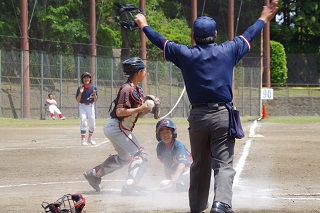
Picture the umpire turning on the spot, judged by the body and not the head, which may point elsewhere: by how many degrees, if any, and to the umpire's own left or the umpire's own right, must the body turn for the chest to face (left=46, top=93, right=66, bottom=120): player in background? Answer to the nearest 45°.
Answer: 0° — they already face them

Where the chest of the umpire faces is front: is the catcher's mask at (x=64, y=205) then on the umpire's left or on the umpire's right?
on the umpire's left

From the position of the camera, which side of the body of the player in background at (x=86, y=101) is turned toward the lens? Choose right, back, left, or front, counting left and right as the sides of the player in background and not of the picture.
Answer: front

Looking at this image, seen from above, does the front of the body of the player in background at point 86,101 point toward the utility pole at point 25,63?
no

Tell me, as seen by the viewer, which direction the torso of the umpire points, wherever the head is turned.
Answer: away from the camera

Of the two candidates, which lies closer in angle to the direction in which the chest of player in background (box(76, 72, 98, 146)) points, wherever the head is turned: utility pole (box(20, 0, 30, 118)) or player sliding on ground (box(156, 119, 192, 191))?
the player sliding on ground

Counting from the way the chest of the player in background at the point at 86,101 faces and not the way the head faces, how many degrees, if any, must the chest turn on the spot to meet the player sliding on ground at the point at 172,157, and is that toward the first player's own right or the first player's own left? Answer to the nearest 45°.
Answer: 0° — they already face them

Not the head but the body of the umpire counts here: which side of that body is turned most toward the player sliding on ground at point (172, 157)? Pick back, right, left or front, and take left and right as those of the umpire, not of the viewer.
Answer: front

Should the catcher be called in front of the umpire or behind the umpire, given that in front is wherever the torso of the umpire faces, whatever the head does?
in front

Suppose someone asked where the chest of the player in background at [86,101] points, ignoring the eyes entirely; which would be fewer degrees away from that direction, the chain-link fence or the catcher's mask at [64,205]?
the catcher's mask

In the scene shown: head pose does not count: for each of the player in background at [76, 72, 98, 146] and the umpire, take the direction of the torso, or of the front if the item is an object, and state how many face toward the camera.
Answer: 1

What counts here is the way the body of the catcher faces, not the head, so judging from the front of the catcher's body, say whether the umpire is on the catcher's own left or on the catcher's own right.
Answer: on the catcher's own right

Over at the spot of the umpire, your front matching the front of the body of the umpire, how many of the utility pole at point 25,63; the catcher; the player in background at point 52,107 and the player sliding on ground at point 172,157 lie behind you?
0

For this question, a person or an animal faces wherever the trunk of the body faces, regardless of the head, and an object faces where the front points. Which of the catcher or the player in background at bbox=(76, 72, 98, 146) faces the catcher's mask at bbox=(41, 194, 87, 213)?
the player in background

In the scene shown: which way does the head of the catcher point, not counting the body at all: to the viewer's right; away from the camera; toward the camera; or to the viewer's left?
to the viewer's right

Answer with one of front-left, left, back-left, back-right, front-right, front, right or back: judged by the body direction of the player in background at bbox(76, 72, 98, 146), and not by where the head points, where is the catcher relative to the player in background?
front

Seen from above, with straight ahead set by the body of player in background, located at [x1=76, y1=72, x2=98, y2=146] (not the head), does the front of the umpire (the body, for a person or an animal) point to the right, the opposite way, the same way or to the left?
the opposite way

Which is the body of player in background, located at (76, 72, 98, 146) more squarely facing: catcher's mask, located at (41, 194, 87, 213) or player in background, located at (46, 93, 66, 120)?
the catcher's mask

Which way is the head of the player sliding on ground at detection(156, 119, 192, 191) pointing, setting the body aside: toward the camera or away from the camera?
toward the camera
